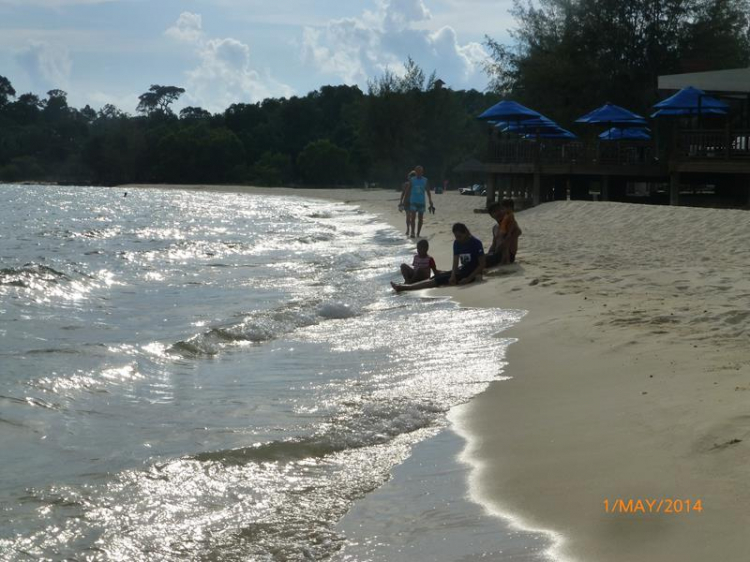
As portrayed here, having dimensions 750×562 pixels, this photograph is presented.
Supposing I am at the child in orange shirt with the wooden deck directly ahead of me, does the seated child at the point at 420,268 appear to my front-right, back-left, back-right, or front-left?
back-left

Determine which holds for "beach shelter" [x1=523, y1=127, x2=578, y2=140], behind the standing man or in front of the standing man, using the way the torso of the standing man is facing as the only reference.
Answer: behind

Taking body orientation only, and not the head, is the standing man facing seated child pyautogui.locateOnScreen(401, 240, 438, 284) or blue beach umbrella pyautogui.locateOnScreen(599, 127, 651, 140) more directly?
the seated child

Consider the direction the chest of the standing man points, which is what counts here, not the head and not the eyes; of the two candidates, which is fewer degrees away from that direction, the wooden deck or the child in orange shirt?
the child in orange shirt

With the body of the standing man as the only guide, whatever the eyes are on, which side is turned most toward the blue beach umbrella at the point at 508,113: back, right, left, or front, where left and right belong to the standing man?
back

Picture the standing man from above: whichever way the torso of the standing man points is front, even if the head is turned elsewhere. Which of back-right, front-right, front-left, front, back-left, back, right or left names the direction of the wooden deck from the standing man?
back-left

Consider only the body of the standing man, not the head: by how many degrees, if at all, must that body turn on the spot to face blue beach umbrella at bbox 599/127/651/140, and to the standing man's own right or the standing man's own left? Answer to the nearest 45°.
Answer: approximately 135° to the standing man's own left

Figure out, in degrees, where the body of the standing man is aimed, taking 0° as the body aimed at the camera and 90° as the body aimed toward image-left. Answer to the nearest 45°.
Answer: approximately 0°

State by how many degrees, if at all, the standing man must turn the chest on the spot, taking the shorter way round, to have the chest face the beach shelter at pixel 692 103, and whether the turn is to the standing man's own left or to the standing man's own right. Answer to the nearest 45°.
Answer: approximately 135° to the standing man's own left
